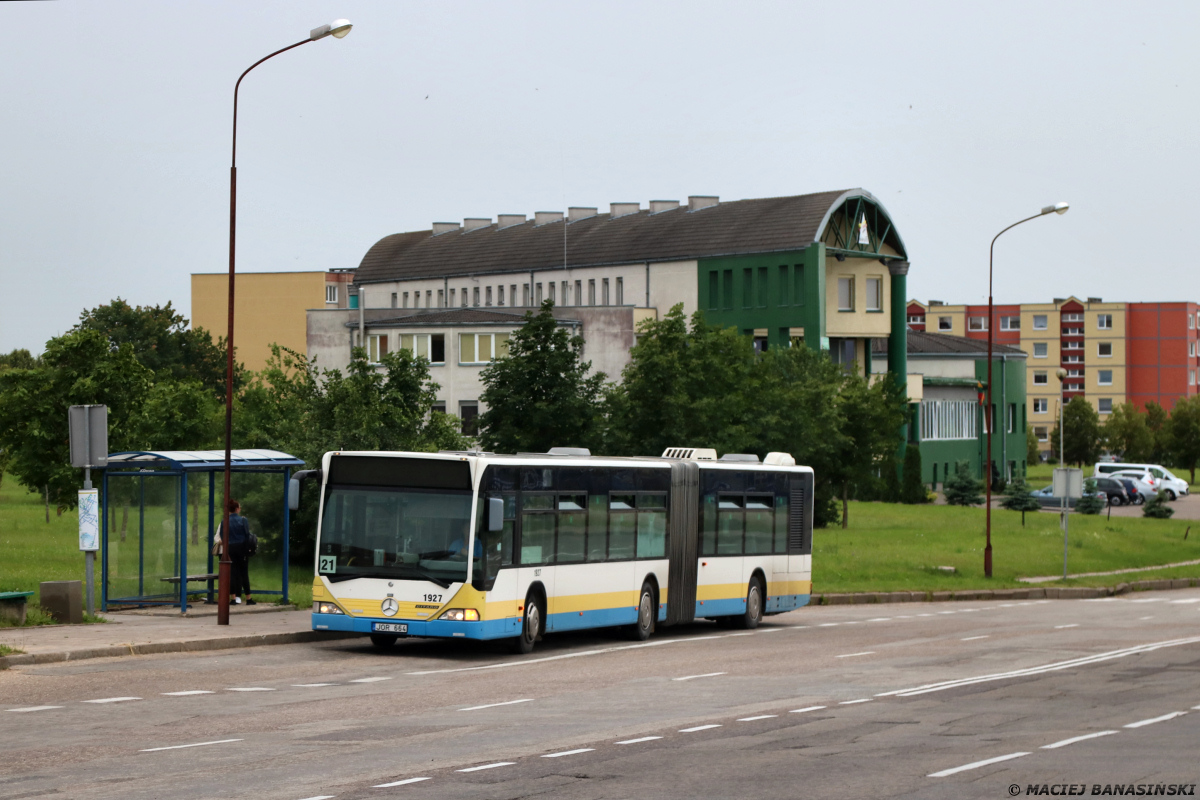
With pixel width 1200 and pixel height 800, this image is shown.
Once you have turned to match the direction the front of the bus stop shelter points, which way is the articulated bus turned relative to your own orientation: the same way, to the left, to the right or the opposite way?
to the right

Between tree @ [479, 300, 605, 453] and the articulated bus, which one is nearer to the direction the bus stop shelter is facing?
the articulated bus

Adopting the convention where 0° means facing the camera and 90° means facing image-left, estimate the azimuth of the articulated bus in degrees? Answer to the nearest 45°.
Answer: approximately 45°

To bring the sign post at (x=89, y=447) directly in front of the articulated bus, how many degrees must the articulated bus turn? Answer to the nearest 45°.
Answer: approximately 45° to its right

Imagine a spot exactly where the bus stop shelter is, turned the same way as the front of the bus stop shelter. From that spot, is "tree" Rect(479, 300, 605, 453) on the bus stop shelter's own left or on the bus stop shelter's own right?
on the bus stop shelter's own left

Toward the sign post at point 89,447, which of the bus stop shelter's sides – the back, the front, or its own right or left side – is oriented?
right
